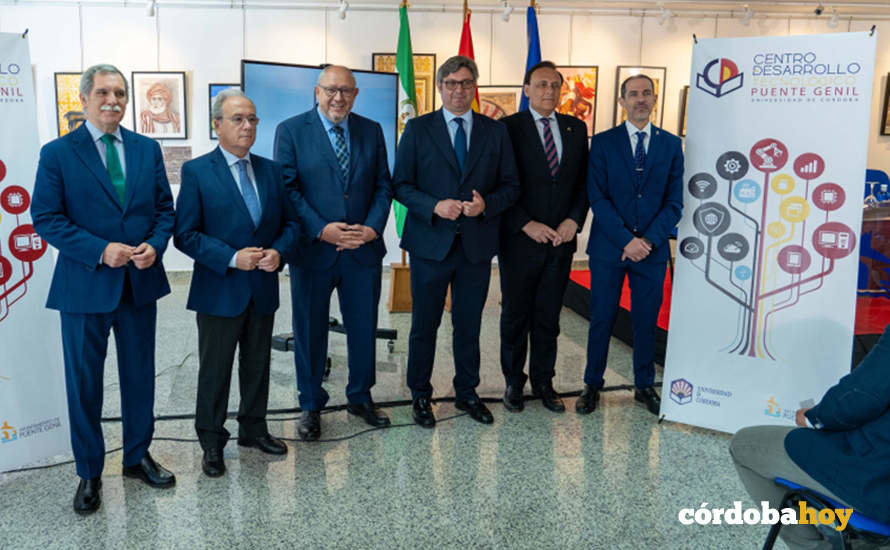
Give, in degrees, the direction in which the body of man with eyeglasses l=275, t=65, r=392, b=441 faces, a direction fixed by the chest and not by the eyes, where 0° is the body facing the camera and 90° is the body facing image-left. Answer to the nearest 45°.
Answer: approximately 0°

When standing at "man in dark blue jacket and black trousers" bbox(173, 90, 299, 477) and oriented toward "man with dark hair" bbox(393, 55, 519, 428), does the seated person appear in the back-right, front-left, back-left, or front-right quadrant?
front-right

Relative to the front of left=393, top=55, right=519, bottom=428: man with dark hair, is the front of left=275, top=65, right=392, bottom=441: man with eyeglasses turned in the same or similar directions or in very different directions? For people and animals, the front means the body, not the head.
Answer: same or similar directions

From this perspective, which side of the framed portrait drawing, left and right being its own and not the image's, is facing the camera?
front

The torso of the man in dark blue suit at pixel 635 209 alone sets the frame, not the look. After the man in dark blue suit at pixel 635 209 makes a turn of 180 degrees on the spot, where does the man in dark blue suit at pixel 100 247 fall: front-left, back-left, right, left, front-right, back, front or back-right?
back-left

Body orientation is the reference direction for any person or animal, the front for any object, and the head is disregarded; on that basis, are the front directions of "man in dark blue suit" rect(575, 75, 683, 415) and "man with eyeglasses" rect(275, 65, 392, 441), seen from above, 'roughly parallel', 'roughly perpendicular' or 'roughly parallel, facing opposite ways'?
roughly parallel

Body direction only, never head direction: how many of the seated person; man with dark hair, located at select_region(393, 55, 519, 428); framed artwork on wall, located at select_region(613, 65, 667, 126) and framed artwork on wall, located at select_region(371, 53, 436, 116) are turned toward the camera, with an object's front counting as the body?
3

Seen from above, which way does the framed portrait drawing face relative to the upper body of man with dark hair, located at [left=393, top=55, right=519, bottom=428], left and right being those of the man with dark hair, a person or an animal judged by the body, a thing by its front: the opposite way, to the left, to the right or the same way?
the same way

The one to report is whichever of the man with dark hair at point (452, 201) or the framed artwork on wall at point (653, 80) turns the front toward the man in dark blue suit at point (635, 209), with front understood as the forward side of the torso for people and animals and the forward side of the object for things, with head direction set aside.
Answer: the framed artwork on wall

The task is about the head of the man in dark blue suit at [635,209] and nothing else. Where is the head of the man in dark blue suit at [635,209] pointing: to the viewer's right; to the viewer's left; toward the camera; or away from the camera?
toward the camera

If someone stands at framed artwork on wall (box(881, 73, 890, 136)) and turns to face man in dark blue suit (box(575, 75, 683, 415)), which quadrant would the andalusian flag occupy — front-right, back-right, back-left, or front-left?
front-right

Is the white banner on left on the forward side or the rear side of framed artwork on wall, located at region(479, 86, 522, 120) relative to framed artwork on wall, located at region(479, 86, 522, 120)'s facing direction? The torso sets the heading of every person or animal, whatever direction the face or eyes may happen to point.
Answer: on the forward side

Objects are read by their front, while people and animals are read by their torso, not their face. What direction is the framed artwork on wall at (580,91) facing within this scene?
toward the camera
